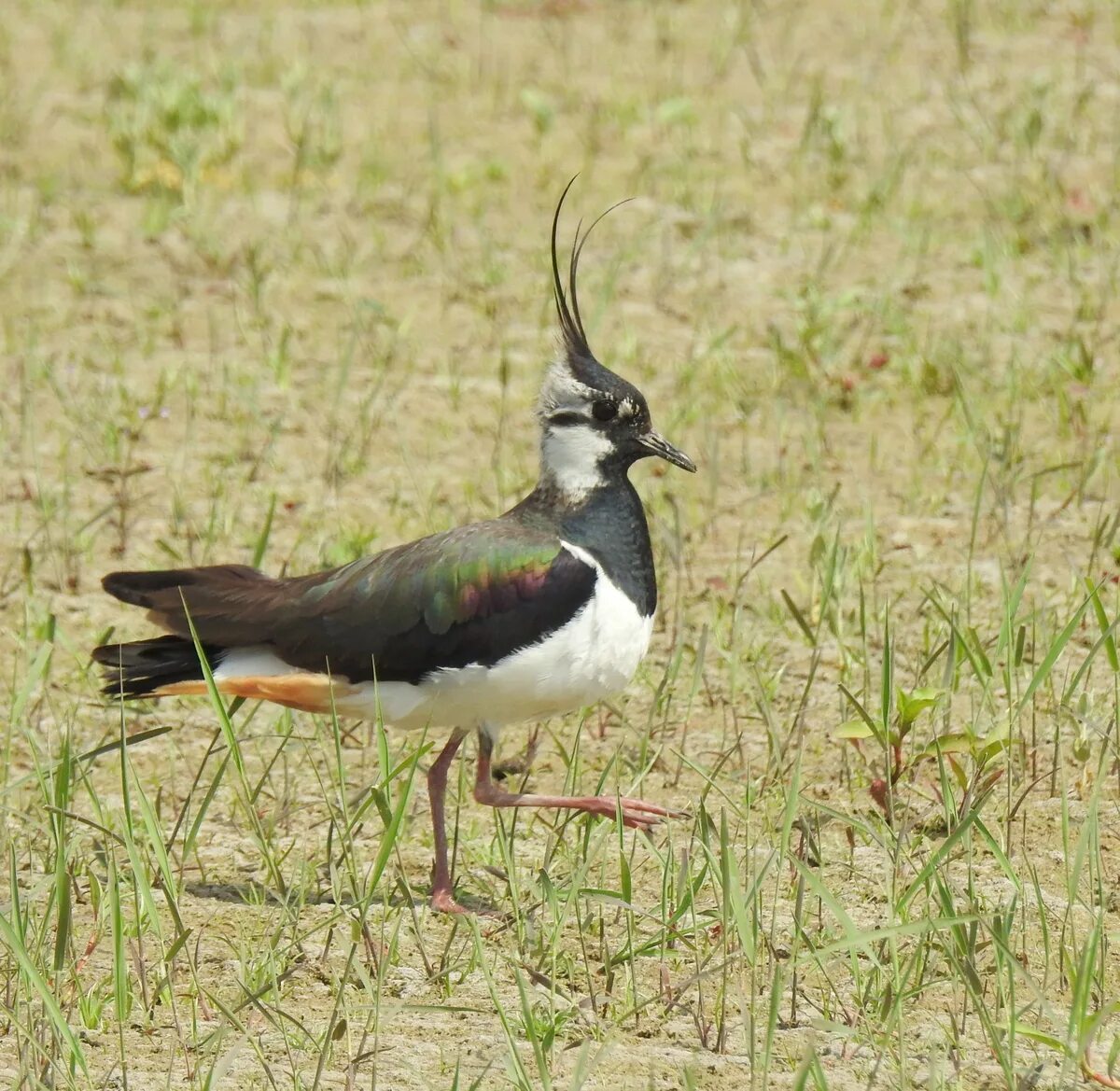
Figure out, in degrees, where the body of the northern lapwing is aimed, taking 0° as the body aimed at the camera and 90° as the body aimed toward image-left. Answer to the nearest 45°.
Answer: approximately 270°

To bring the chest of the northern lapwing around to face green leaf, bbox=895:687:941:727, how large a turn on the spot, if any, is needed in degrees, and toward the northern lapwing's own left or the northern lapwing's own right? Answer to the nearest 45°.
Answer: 0° — it already faces it
